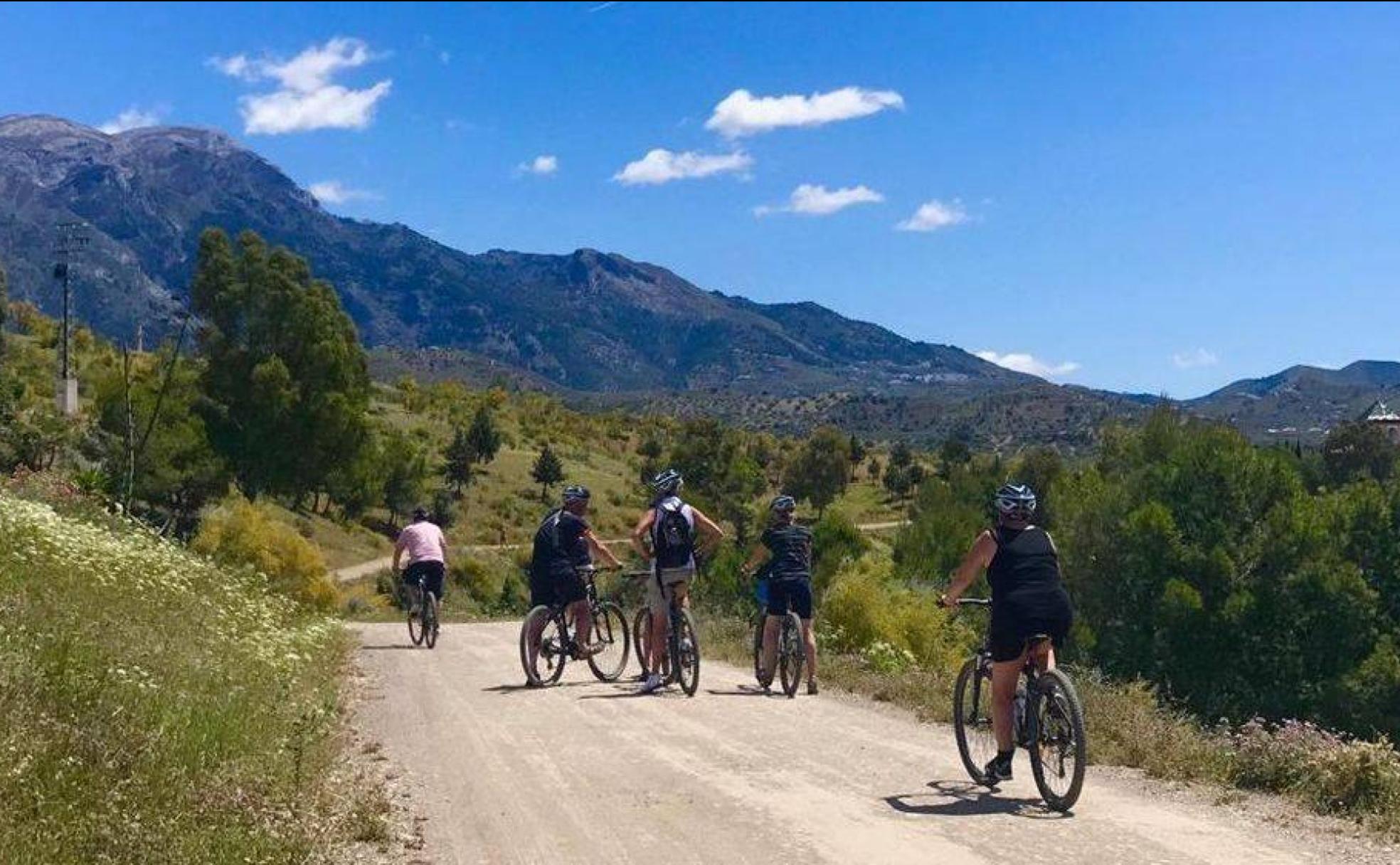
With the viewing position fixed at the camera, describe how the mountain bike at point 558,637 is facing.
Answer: facing away from the viewer and to the right of the viewer

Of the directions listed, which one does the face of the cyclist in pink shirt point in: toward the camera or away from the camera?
away from the camera

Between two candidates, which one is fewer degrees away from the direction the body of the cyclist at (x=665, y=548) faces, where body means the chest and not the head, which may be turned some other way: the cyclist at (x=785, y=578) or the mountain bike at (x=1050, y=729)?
the cyclist

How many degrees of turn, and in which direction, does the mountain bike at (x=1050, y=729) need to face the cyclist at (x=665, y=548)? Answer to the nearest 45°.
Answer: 0° — it already faces them

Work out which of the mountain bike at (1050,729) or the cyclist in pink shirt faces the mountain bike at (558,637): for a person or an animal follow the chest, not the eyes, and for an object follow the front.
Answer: the mountain bike at (1050,729)

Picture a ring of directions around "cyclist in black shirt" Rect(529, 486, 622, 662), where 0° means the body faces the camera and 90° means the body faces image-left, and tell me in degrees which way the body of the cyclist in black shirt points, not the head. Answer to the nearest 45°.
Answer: approximately 225°

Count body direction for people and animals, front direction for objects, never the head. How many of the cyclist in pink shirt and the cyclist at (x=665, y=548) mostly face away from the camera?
2

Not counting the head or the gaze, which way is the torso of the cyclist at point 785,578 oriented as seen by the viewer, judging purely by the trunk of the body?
away from the camera

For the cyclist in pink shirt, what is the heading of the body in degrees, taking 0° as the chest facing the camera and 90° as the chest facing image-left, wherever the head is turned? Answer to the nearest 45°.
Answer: approximately 180°

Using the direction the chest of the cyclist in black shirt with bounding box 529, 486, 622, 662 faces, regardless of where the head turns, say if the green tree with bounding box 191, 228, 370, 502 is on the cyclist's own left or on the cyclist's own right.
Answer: on the cyclist's own left

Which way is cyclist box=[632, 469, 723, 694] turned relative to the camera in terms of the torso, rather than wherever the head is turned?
away from the camera

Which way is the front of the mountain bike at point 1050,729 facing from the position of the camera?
facing away from the viewer and to the left of the viewer
